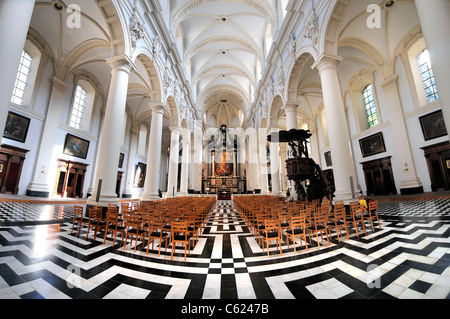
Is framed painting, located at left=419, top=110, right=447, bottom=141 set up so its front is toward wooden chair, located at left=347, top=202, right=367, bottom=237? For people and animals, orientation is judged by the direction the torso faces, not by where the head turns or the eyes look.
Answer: yes

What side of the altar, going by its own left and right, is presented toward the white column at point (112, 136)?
front

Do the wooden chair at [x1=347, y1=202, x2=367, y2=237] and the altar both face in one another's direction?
yes

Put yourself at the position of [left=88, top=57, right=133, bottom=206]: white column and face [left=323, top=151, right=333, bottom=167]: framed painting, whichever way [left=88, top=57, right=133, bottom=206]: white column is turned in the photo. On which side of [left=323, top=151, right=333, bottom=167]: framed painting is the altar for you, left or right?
left

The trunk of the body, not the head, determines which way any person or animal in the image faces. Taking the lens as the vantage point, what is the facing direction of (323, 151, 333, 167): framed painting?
facing the viewer and to the left of the viewer

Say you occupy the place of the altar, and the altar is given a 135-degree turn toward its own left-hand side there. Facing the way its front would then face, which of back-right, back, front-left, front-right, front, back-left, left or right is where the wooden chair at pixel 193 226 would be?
back-right

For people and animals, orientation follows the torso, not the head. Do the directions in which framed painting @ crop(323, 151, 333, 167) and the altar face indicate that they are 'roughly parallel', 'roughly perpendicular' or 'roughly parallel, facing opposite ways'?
roughly perpendicular

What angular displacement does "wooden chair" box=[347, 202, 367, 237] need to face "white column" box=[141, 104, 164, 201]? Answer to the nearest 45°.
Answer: approximately 45° to its left

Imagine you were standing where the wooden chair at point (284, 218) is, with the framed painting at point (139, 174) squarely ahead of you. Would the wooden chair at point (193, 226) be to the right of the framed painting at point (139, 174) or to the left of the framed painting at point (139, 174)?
left

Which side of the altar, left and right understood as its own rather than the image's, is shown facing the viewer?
front

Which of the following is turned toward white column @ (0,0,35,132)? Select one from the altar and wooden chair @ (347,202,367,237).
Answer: the altar

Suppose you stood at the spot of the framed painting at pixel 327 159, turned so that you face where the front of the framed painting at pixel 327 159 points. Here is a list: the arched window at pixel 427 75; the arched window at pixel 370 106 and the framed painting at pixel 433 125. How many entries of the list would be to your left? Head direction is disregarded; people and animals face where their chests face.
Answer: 3

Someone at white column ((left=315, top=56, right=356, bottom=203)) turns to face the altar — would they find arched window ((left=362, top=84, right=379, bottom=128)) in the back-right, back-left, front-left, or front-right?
front-right
